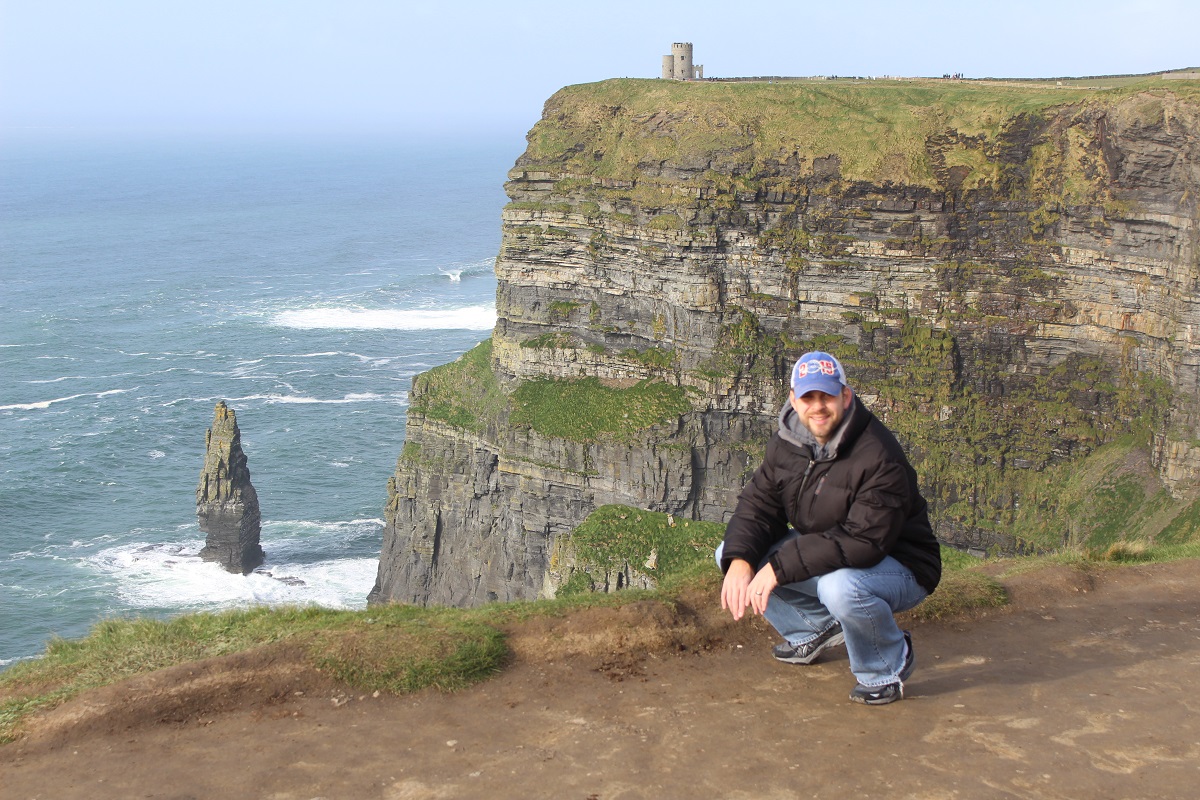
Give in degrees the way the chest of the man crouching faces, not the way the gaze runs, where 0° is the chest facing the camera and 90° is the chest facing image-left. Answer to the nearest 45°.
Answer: approximately 45°

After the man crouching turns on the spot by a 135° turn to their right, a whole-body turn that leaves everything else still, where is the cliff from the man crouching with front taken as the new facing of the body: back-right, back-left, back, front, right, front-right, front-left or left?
front
